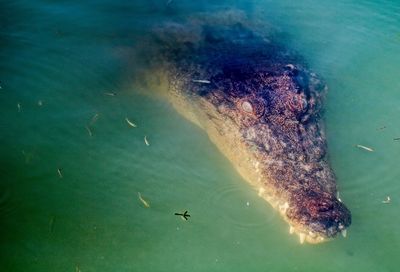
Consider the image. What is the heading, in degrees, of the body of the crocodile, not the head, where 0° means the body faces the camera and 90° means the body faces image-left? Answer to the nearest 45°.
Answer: approximately 315°

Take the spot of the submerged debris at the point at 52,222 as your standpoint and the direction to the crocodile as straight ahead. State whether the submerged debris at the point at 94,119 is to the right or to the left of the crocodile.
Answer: left

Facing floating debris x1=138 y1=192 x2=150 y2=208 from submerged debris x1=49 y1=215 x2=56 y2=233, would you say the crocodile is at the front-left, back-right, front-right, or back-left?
front-left

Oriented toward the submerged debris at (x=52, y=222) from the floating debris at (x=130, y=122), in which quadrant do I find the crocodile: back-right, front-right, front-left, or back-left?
back-left

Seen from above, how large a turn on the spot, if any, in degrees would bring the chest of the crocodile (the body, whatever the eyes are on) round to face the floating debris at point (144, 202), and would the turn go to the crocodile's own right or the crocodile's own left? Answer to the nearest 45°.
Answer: approximately 90° to the crocodile's own right

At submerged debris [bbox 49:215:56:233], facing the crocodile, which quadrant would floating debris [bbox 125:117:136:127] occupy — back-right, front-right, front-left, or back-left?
front-left

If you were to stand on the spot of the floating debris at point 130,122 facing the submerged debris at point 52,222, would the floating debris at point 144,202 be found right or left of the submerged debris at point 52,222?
left

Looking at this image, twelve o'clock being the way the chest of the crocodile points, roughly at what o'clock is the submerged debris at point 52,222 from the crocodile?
The submerged debris is roughly at 3 o'clock from the crocodile.

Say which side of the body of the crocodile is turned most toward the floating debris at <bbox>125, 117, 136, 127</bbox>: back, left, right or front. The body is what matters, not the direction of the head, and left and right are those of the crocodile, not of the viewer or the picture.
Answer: right
